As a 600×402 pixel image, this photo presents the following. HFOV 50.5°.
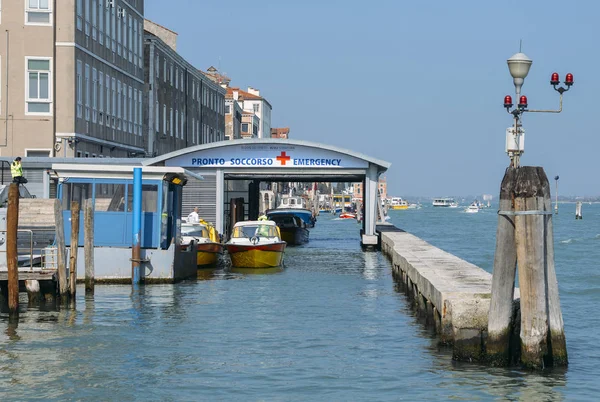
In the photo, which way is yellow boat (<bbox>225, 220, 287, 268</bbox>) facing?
toward the camera

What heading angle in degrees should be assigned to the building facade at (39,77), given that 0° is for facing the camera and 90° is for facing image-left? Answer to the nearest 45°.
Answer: approximately 315°

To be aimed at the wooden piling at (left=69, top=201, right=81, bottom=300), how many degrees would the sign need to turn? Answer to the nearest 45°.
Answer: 0° — it already faces it

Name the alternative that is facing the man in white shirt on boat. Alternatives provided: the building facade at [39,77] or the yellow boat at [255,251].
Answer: the building facade

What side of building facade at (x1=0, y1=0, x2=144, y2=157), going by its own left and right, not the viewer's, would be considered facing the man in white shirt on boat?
front

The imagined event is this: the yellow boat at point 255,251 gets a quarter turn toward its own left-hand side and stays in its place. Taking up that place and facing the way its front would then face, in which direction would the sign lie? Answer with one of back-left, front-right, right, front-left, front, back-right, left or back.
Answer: left

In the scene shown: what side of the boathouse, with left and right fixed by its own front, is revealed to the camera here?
front

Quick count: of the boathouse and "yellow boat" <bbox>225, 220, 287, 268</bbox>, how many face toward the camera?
2

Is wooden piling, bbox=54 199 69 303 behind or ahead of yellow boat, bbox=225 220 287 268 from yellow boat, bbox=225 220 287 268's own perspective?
ahead

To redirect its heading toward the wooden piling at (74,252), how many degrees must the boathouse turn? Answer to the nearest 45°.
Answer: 0° — it already faces it

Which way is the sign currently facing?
toward the camera

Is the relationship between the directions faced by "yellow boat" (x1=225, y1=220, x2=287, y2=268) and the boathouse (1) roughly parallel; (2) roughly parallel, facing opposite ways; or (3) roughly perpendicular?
roughly parallel

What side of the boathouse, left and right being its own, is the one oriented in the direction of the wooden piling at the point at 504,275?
front

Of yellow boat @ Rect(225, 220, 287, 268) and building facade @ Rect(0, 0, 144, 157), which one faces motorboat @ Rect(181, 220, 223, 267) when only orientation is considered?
the building facade
